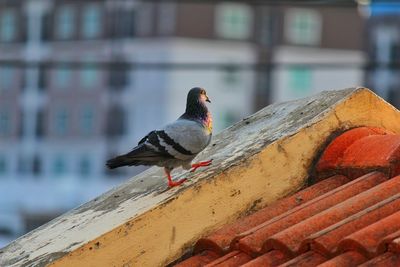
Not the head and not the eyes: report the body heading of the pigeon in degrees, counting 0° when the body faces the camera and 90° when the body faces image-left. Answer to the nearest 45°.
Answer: approximately 270°

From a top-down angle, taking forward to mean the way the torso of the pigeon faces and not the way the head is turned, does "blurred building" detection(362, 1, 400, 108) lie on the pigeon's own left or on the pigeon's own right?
on the pigeon's own left
